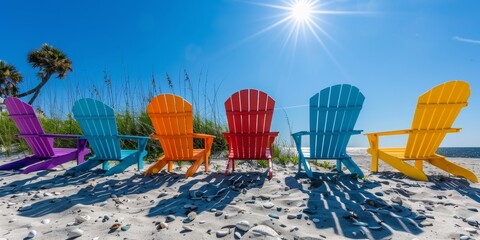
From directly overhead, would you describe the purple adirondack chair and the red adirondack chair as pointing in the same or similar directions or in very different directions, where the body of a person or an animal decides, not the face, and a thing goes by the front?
same or similar directions

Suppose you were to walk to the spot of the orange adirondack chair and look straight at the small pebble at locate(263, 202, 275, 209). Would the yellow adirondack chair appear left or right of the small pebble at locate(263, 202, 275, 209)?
left

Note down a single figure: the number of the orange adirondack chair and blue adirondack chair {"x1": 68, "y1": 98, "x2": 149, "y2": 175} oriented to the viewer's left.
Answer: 0

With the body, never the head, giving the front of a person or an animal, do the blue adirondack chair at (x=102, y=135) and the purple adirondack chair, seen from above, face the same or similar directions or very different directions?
same or similar directions

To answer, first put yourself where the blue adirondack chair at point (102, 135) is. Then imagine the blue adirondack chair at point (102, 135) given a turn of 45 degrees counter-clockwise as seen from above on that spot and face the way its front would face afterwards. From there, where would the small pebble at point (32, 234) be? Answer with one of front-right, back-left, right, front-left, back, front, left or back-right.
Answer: back

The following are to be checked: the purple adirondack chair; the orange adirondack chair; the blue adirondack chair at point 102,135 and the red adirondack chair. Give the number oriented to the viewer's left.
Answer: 0

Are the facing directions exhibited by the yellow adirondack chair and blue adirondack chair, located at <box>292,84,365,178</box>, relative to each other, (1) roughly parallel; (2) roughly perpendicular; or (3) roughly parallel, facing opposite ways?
roughly parallel

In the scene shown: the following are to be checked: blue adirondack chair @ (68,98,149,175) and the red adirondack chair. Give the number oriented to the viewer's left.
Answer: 0
